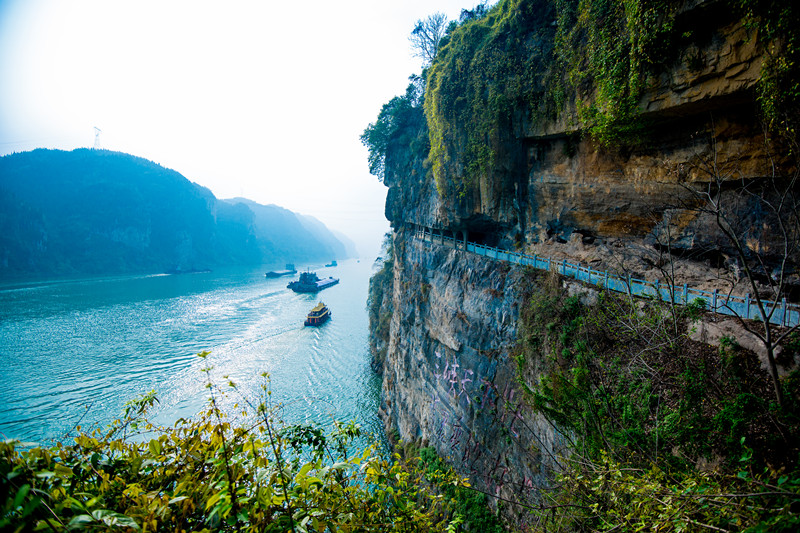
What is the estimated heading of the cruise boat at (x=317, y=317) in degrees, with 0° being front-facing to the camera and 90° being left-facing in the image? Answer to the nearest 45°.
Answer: approximately 225°
